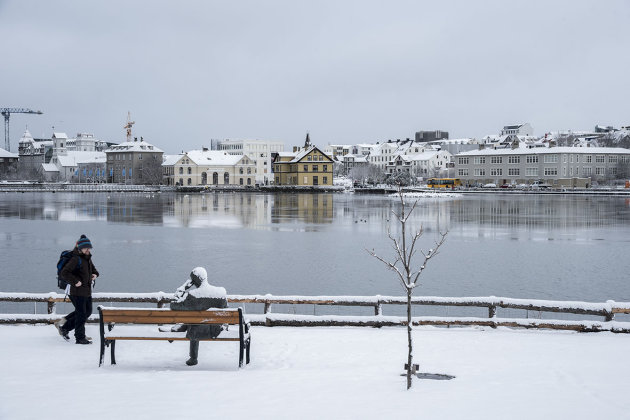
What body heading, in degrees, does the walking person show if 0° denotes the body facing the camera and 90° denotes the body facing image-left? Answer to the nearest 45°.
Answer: approximately 315°
